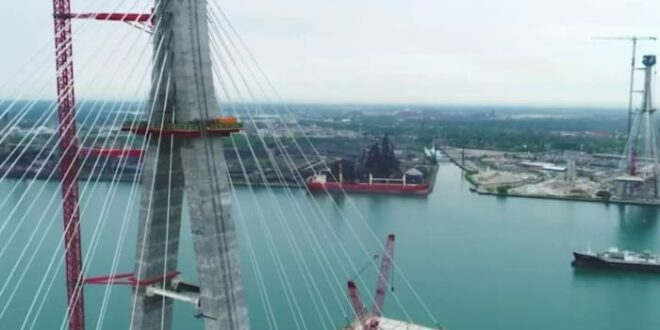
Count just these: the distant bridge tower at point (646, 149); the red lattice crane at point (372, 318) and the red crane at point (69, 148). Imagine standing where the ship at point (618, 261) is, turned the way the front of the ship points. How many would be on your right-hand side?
1

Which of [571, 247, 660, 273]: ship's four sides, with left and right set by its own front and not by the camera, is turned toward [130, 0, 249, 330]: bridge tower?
left

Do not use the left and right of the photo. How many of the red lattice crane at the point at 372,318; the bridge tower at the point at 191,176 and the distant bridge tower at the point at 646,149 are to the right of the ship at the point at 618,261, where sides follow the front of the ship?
1

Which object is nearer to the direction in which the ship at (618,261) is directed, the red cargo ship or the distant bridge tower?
the red cargo ship

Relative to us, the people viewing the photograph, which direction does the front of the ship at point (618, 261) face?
facing to the left of the viewer

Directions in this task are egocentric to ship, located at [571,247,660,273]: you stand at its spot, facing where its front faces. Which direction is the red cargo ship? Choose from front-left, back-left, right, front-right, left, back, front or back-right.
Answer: front-right

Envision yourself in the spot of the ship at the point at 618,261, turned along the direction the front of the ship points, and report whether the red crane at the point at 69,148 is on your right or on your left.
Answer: on your left

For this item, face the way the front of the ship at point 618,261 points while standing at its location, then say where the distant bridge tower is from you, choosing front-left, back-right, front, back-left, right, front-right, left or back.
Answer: right

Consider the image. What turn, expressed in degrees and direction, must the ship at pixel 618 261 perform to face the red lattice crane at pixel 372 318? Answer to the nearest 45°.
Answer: approximately 45° to its left
